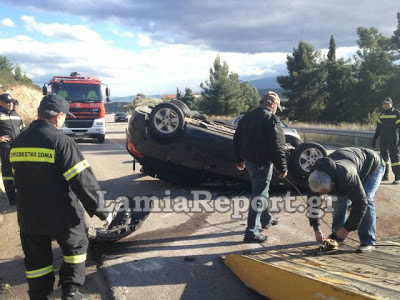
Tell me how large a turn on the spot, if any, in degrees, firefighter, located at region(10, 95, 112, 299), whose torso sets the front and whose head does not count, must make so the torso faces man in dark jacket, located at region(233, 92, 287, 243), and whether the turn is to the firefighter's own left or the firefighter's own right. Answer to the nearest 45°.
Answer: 0° — they already face them

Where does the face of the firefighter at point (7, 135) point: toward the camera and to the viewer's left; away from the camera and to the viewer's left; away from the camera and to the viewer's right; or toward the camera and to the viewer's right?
toward the camera and to the viewer's right

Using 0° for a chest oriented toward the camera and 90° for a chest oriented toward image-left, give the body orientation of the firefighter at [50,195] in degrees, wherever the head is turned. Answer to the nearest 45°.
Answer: approximately 225°

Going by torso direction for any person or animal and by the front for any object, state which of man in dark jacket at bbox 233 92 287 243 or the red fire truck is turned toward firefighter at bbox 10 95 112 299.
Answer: the red fire truck

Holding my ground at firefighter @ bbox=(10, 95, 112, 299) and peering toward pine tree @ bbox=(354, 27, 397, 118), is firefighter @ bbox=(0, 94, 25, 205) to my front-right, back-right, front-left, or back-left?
front-left

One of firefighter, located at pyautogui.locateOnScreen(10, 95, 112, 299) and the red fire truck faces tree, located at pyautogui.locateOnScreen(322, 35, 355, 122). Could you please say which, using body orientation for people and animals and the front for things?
the firefighter

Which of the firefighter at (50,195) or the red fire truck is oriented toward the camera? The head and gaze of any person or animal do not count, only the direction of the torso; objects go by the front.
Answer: the red fire truck

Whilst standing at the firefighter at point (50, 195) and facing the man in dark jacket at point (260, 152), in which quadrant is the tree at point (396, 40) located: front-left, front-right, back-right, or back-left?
front-left

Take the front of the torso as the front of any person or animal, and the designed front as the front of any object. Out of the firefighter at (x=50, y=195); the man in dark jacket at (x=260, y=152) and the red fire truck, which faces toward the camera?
the red fire truck

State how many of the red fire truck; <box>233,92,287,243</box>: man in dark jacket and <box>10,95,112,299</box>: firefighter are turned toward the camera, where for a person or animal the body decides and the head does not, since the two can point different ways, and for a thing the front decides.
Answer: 1

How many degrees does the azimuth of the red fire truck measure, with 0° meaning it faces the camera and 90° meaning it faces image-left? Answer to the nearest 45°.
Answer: approximately 0°

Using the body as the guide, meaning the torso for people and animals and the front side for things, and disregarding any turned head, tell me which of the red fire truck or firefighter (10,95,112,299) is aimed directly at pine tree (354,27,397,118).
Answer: the firefighter

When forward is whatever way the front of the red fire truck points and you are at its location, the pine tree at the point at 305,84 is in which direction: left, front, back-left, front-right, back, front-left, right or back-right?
back-left

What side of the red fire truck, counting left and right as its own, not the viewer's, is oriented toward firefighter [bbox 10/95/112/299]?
front
